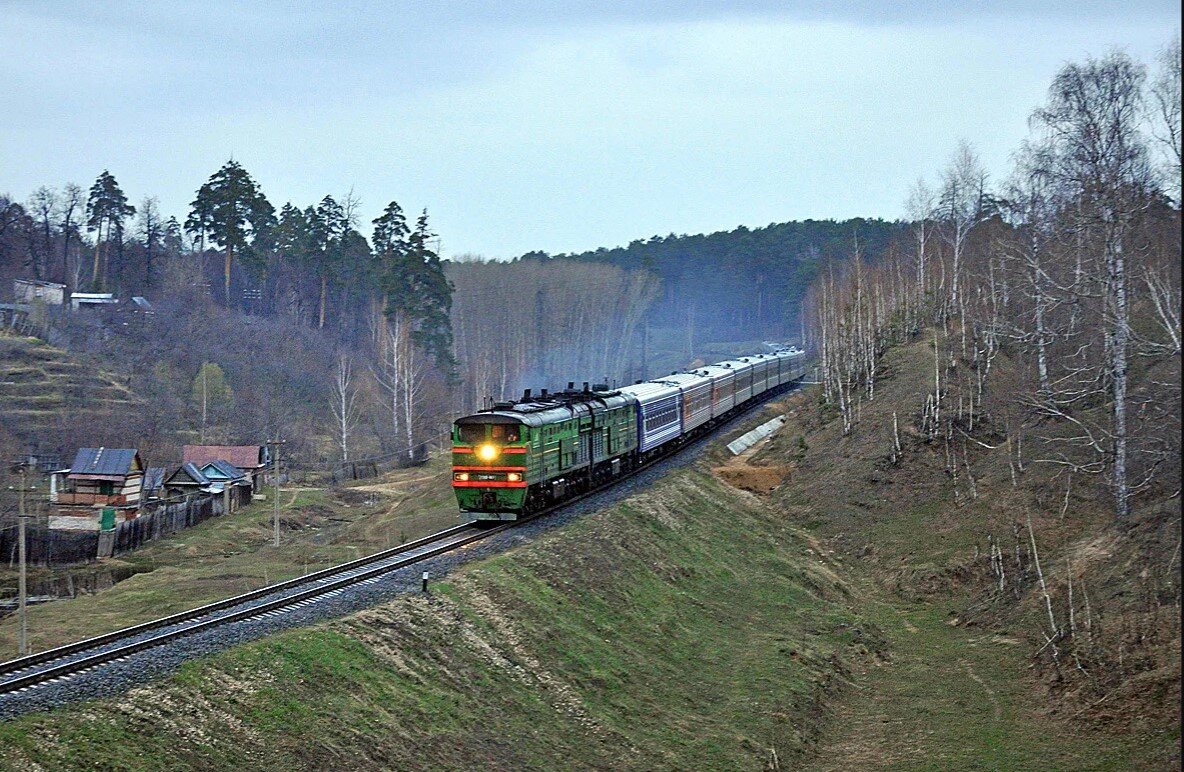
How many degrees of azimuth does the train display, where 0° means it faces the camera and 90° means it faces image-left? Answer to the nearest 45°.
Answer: approximately 45°
